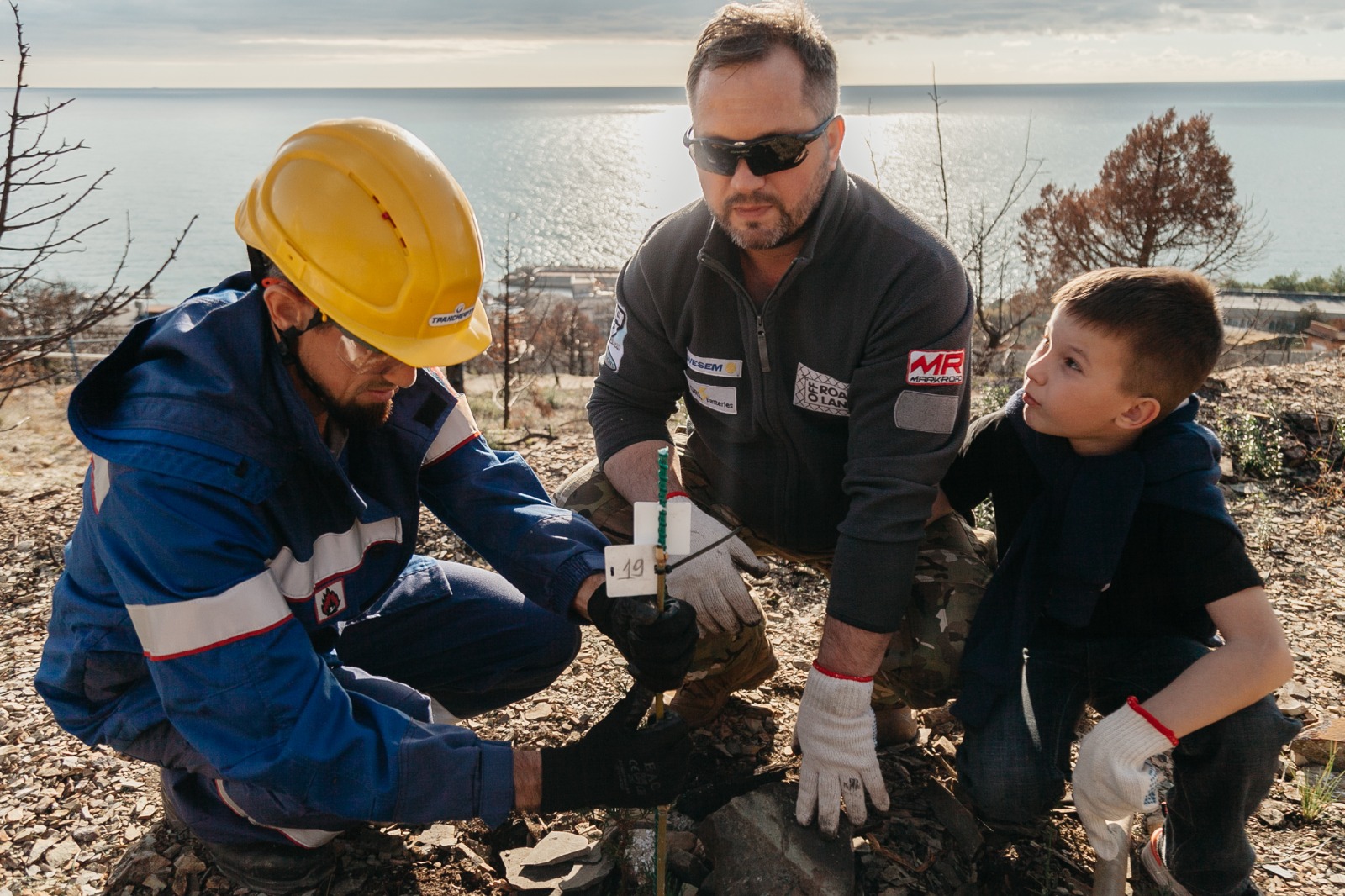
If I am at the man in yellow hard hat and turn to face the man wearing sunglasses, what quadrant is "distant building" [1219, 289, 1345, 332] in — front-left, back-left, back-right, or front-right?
front-left

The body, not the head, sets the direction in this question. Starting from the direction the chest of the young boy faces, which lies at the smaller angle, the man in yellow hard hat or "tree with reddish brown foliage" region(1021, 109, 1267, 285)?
the man in yellow hard hat

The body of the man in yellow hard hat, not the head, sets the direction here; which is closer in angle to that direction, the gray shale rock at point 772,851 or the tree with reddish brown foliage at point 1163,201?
the gray shale rock

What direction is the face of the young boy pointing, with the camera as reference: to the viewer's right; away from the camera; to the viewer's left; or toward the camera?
to the viewer's left

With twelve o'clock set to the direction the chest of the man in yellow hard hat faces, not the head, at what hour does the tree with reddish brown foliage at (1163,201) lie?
The tree with reddish brown foliage is roughly at 9 o'clock from the man in yellow hard hat.

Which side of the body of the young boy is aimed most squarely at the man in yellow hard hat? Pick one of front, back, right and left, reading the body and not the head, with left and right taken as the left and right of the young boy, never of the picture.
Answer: front

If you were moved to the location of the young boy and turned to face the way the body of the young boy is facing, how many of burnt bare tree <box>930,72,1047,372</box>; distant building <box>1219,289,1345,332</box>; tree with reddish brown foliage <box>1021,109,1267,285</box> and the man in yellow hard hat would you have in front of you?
1

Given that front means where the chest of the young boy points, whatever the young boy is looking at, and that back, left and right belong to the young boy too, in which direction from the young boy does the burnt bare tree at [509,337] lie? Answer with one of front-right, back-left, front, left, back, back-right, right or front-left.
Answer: right

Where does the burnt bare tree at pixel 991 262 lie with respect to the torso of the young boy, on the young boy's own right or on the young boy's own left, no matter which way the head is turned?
on the young boy's own right

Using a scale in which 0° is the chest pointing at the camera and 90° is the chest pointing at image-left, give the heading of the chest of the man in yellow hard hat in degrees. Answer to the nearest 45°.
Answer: approximately 315°

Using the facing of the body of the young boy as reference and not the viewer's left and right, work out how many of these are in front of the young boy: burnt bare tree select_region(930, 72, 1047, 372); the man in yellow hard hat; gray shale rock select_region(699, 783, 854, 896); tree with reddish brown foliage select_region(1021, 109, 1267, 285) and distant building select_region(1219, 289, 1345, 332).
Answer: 2

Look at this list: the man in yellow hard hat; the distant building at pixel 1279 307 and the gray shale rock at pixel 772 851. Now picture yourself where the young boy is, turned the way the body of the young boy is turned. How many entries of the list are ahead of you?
2

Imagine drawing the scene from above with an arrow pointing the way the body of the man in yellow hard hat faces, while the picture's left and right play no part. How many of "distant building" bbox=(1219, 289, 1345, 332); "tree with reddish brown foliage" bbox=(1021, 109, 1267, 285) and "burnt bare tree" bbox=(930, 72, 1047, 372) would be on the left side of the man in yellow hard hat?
3

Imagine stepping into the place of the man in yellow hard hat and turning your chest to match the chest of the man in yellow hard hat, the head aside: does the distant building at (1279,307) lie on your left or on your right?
on your left

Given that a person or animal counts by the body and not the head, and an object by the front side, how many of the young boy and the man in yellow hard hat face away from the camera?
0

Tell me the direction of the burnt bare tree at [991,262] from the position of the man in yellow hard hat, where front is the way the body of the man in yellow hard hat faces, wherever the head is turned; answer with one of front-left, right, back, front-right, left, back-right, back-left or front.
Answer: left

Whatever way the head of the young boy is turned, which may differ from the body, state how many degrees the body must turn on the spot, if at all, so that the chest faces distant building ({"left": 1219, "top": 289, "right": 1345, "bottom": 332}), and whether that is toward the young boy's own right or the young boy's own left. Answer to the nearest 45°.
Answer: approximately 135° to the young boy's own right

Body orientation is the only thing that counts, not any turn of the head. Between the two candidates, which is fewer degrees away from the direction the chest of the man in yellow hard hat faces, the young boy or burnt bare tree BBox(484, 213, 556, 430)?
the young boy
